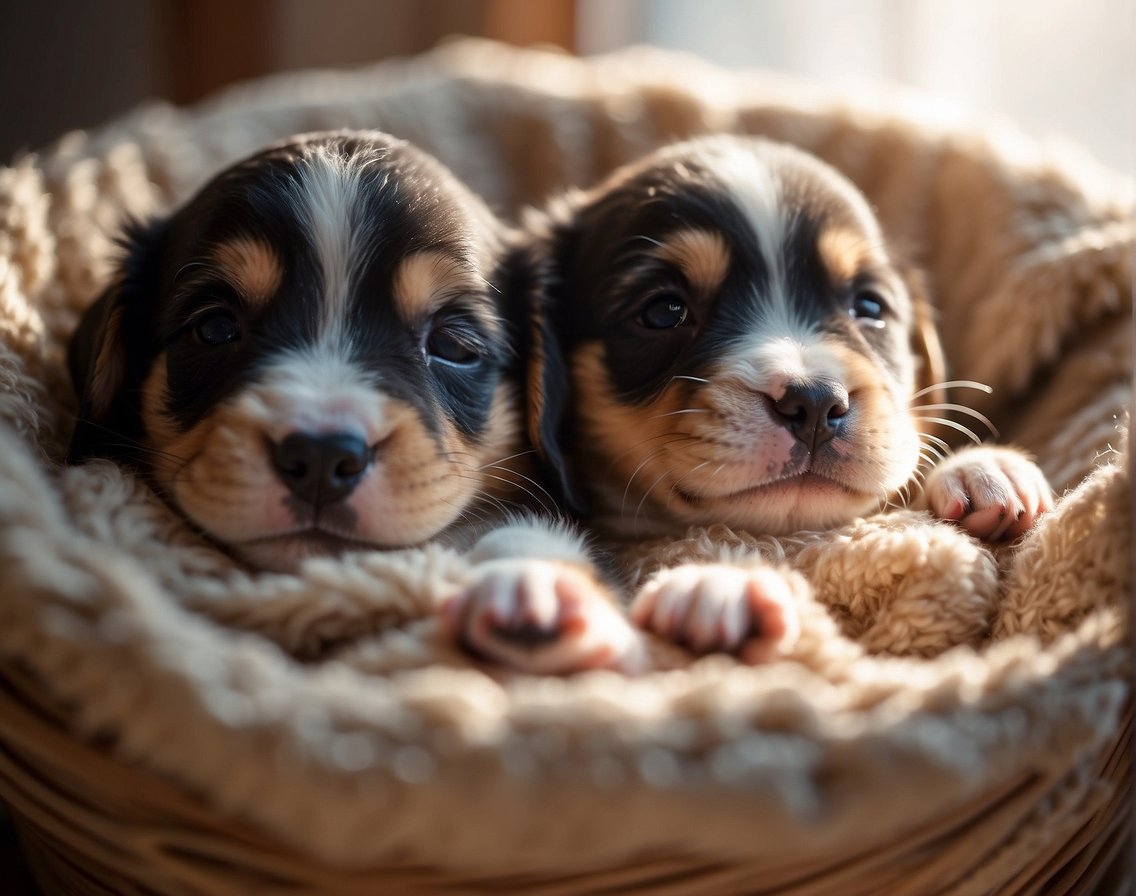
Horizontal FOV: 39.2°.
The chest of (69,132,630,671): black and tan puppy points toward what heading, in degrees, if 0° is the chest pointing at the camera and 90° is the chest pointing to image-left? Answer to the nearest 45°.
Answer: approximately 0°

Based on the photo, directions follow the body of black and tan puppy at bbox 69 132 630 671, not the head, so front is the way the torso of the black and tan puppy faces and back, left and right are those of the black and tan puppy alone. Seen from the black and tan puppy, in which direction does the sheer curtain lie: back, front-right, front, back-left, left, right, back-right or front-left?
back-left

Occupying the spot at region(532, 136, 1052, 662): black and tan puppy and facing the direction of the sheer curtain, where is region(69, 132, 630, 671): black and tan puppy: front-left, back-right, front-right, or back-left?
back-left

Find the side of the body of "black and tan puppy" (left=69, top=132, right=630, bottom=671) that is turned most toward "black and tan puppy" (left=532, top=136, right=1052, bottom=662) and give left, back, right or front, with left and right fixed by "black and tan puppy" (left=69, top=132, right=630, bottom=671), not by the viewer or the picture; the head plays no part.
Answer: left
